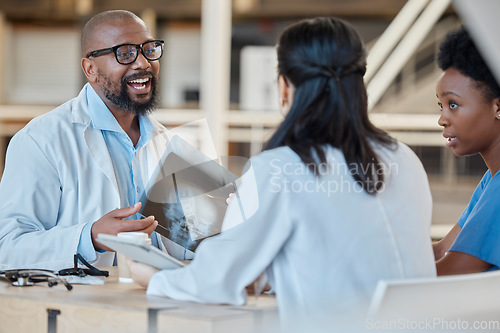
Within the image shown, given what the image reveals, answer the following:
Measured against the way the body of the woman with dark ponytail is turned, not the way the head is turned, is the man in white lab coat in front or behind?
in front

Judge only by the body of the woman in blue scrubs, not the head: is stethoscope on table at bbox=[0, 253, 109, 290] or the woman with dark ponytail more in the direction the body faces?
the stethoscope on table

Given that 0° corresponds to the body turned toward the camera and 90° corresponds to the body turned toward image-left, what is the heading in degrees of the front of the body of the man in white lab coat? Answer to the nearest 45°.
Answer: approximately 315°

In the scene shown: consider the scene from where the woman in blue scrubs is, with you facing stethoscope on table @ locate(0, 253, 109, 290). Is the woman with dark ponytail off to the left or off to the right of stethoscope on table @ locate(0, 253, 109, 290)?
left

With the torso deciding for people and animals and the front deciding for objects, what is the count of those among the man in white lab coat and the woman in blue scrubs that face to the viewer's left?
1

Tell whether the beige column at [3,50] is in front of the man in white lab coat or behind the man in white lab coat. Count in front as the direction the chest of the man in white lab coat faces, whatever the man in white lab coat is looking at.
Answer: behind

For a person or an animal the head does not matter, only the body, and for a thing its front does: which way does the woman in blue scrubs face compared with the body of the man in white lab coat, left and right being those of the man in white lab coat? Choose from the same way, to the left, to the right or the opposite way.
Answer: the opposite way

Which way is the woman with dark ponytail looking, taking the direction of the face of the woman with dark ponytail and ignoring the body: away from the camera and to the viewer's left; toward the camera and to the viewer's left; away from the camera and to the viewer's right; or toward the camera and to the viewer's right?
away from the camera and to the viewer's left

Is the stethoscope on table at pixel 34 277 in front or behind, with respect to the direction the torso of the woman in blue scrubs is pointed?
in front

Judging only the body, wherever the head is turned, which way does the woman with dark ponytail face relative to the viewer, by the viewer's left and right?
facing away from the viewer and to the left of the viewer

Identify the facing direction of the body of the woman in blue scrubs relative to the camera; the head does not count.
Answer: to the viewer's left

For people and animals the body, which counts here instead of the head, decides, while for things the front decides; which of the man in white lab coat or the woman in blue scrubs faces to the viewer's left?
the woman in blue scrubs

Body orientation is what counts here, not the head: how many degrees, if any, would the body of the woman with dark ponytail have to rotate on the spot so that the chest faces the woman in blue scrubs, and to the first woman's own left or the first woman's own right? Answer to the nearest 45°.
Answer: approximately 90° to the first woman's own right

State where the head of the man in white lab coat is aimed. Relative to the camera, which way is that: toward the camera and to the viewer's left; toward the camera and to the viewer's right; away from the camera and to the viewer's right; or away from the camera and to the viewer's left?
toward the camera and to the viewer's right
